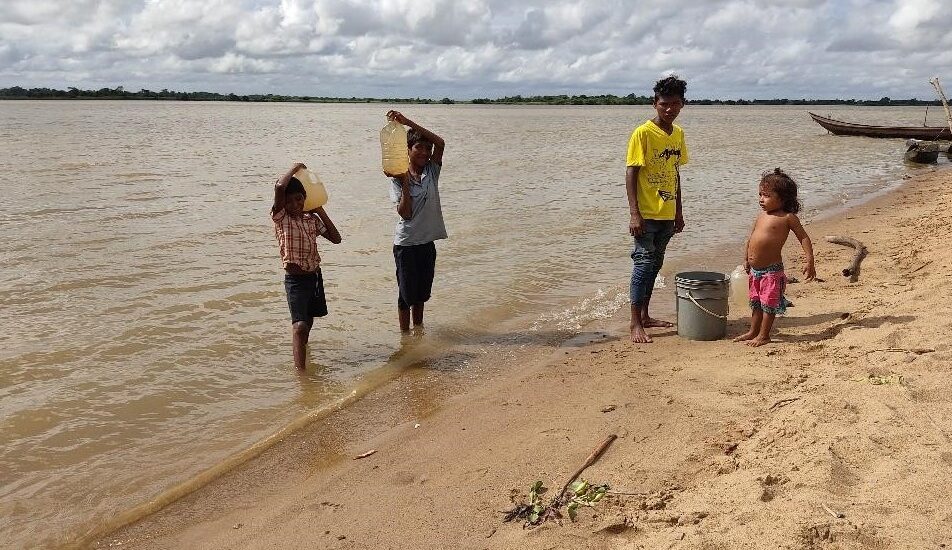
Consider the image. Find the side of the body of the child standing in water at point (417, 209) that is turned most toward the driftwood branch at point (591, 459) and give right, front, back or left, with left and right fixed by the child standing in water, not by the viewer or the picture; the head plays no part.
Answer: front

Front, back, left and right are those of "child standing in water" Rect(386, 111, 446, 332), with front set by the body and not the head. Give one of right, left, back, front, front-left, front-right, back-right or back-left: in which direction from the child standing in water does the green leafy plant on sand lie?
front

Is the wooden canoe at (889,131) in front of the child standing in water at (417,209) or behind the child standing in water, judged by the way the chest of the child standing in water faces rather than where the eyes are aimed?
behind

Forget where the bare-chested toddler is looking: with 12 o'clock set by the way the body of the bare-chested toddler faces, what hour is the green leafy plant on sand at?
The green leafy plant on sand is roughly at 11 o'clock from the bare-chested toddler.

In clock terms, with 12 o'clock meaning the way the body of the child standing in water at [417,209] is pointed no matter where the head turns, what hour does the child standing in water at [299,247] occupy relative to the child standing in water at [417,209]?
the child standing in water at [299,247] is roughly at 2 o'clock from the child standing in water at [417,209].

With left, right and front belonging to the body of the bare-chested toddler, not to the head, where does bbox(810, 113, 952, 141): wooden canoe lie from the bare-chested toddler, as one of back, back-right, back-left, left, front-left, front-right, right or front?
back-right

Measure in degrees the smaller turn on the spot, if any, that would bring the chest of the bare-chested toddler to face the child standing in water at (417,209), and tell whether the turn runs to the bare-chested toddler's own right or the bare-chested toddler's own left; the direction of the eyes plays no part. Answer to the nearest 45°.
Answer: approximately 45° to the bare-chested toddler's own right

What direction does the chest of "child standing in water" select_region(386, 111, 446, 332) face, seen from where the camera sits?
toward the camera
